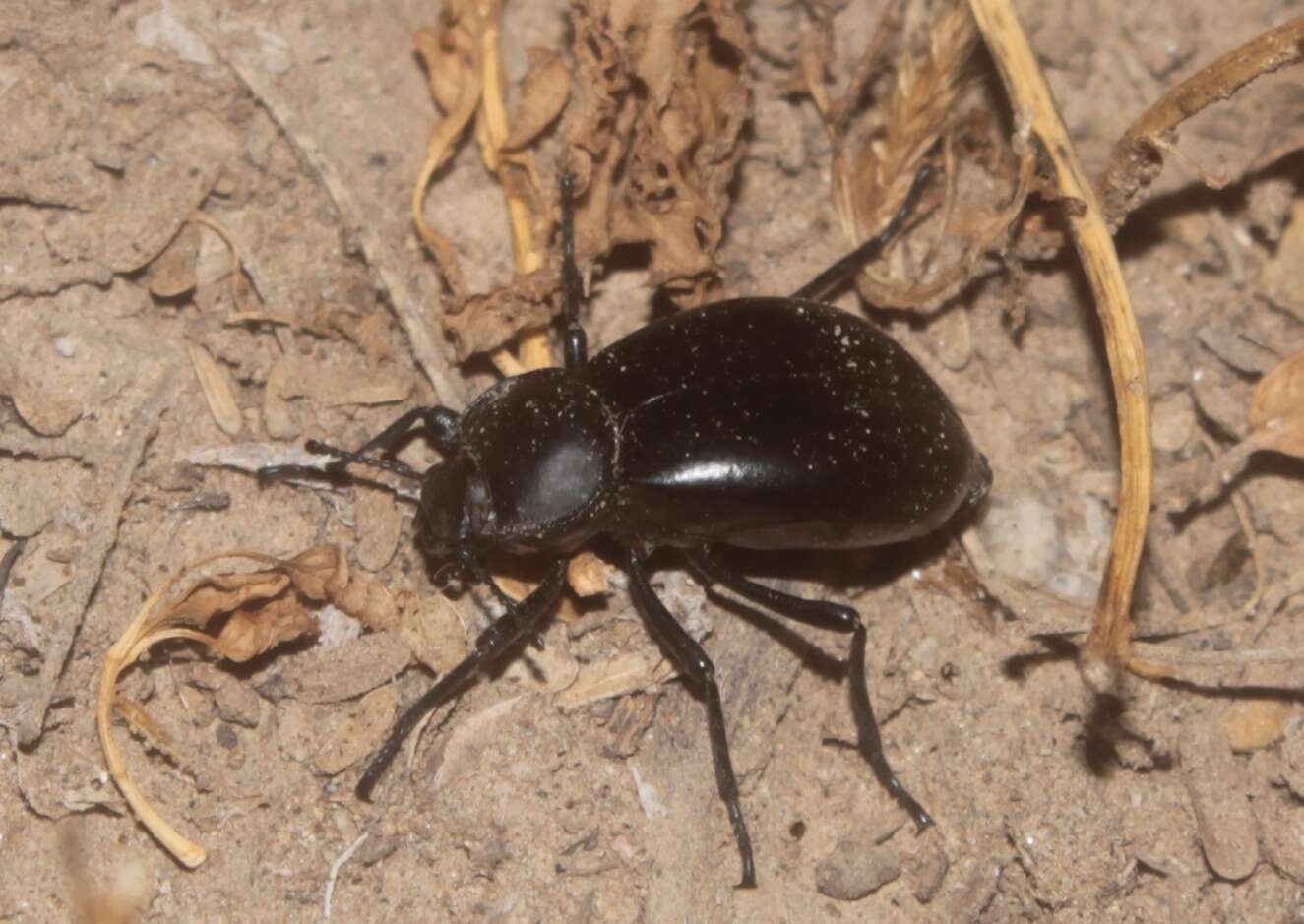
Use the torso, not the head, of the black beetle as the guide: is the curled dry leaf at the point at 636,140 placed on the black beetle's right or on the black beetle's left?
on the black beetle's right

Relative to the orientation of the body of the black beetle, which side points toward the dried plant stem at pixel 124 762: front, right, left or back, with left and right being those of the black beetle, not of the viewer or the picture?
front

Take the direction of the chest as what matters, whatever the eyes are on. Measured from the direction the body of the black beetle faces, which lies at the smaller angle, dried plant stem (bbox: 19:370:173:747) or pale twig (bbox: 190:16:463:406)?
the dried plant stem

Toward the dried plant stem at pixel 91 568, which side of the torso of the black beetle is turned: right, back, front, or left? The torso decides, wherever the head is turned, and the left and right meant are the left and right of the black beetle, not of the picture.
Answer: front

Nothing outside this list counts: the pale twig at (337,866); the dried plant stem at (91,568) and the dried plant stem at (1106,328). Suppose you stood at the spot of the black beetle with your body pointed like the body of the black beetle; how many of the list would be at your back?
1

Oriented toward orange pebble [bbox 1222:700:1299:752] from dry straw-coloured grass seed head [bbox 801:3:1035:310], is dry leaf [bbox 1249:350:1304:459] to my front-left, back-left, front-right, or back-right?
front-left

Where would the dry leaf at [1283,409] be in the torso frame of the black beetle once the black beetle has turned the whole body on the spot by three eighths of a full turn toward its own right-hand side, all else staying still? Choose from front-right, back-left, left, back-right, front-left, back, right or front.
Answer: front-right

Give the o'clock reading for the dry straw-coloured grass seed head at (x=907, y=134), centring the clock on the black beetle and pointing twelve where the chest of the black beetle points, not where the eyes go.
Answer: The dry straw-coloured grass seed head is roughly at 4 o'clock from the black beetle.

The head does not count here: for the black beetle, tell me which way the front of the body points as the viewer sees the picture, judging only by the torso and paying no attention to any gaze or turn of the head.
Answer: to the viewer's left

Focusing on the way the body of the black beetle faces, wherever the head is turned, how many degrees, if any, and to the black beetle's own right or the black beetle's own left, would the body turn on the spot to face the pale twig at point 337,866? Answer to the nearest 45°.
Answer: approximately 45° to the black beetle's own left

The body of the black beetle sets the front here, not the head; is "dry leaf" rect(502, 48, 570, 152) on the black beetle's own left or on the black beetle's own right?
on the black beetle's own right

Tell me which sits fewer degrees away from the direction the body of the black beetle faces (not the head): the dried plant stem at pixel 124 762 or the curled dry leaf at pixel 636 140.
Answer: the dried plant stem

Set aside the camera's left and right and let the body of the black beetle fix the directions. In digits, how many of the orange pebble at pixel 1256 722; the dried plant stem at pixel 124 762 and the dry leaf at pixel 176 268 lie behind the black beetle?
1

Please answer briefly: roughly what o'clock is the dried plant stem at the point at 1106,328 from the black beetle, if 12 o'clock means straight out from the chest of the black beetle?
The dried plant stem is roughly at 6 o'clock from the black beetle.

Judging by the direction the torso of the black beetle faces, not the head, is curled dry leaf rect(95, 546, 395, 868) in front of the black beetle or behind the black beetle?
in front

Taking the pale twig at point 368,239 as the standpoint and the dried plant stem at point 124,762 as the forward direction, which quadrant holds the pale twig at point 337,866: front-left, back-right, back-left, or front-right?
front-left
